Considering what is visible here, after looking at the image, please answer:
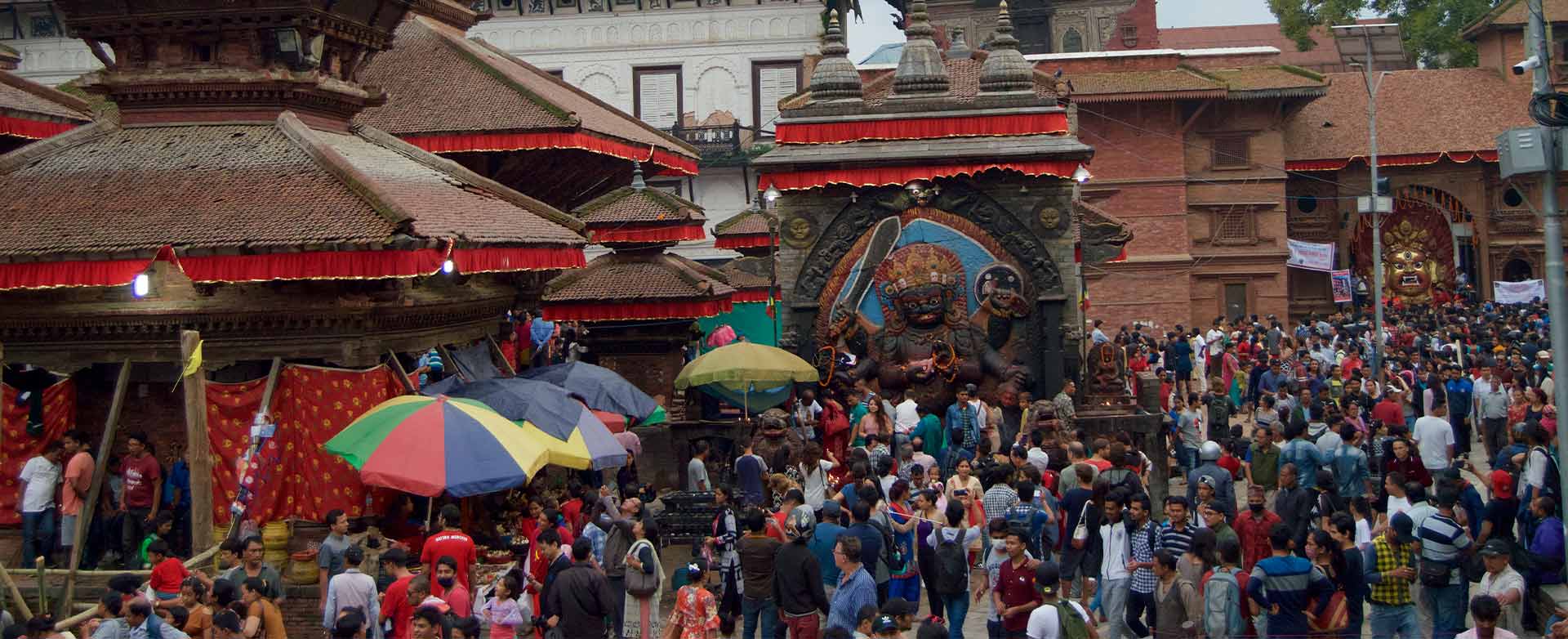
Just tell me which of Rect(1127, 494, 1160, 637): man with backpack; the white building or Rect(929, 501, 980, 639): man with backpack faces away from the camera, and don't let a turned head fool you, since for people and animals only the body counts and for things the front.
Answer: Rect(929, 501, 980, 639): man with backpack

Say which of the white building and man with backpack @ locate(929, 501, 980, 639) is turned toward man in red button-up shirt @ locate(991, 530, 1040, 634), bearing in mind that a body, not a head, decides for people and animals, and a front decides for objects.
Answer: the white building

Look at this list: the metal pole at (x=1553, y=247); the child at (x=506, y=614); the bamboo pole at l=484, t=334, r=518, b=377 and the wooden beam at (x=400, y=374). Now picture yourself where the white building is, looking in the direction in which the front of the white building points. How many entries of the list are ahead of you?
4

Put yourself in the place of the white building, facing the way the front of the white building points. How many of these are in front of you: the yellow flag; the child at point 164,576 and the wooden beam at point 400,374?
3

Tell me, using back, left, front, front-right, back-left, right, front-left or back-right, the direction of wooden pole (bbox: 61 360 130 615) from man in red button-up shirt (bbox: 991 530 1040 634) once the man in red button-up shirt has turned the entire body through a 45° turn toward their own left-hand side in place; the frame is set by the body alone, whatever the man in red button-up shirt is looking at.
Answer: right

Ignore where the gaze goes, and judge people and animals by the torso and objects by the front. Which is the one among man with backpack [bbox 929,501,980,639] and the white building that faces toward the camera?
the white building

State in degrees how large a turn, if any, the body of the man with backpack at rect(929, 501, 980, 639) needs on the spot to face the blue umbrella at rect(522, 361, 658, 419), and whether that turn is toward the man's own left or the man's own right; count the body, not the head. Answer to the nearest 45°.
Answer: approximately 45° to the man's own left

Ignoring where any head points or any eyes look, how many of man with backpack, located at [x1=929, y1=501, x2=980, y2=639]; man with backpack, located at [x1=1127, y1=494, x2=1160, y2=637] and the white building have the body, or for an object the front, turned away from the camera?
1

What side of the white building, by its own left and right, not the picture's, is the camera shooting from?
front

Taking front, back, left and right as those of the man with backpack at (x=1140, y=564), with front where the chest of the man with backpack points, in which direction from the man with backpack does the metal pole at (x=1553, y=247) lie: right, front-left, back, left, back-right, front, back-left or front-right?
back-left

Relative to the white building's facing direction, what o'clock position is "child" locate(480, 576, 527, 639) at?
The child is roughly at 12 o'clock from the white building.

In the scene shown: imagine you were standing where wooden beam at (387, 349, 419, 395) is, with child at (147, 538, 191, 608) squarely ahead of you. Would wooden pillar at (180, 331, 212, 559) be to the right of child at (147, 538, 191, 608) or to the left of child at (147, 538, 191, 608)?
right

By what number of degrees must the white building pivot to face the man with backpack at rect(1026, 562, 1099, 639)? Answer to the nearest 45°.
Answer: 0° — it already faces them

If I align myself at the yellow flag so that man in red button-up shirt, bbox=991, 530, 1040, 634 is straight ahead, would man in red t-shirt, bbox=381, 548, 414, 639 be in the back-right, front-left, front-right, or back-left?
front-right

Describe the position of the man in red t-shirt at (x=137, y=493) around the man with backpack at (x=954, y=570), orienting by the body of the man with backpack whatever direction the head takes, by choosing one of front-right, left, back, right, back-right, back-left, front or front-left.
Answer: left

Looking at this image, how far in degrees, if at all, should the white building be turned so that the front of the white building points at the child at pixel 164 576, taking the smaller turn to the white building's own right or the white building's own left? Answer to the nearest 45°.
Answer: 0° — it already faces them

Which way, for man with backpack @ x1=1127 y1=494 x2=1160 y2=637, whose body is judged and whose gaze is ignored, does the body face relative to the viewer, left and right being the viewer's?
facing the viewer and to the left of the viewer

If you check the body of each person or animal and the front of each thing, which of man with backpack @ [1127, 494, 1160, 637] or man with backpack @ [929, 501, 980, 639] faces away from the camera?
man with backpack @ [929, 501, 980, 639]

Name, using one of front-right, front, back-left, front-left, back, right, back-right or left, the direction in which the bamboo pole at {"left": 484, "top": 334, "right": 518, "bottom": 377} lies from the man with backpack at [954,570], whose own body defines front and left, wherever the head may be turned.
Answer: front-left
